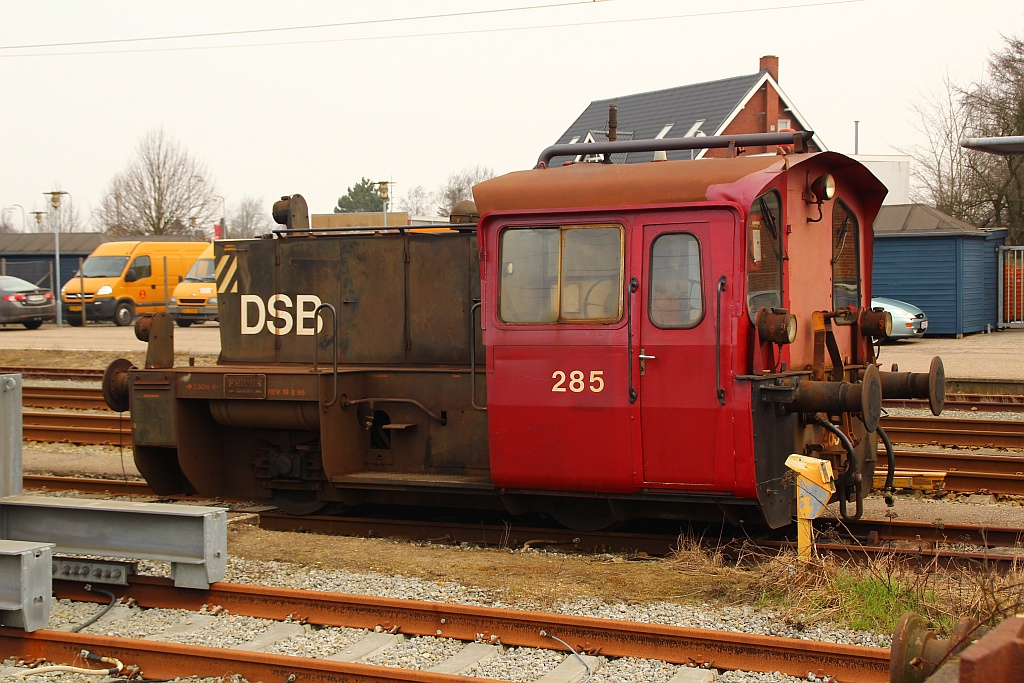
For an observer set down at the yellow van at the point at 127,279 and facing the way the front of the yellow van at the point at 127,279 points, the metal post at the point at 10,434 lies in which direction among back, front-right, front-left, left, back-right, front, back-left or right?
front-left

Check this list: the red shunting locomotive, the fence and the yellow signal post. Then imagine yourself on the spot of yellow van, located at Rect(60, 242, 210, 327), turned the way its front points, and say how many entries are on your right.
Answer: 0

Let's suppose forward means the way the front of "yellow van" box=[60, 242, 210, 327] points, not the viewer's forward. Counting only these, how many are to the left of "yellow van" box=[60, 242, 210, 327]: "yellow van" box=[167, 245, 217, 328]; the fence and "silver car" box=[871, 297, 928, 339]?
3

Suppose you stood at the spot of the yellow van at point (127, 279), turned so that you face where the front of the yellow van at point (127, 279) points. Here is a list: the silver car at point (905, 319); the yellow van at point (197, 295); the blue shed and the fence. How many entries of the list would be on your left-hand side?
4

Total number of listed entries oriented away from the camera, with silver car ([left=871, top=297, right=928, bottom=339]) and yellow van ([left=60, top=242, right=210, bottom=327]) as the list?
0

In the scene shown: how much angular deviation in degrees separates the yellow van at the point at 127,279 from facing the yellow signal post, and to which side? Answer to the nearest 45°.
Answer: approximately 45° to its left

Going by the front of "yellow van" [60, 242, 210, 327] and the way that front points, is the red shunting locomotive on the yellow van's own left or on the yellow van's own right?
on the yellow van's own left

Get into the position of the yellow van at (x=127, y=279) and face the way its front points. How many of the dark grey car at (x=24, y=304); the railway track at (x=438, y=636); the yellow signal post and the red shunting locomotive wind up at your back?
0

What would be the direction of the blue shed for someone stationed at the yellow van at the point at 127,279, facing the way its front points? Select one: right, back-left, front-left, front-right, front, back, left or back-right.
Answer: left

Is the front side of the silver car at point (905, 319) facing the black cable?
no

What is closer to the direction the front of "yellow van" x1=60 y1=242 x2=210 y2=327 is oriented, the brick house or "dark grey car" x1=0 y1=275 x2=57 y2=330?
the dark grey car

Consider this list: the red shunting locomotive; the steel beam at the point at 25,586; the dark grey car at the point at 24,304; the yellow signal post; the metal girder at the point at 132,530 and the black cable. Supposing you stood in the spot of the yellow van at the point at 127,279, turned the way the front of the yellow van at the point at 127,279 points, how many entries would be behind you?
0

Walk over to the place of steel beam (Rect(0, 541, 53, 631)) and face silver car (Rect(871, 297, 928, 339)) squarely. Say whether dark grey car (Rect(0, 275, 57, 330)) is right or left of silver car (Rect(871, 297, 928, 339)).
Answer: left

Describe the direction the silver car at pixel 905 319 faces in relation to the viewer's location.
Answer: facing the viewer and to the right of the viewer

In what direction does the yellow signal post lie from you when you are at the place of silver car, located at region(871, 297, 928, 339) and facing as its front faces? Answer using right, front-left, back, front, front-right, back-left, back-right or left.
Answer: front-right

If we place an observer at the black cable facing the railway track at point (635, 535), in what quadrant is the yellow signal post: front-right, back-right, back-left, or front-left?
front-right

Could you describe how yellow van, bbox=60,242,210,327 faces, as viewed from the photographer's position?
facing the viewer and to the left of the viewer

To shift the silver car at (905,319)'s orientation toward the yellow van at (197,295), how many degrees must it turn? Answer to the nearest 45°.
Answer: approximately 135° to its right

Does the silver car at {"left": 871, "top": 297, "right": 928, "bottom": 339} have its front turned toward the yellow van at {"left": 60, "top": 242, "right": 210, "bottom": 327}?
no

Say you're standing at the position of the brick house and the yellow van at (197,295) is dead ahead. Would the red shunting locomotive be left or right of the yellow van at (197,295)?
left

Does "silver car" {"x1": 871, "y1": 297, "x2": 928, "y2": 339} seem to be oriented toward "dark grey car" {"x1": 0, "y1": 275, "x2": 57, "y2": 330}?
no

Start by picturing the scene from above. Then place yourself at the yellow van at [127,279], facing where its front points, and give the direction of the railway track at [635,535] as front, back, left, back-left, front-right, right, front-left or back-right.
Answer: front-left
